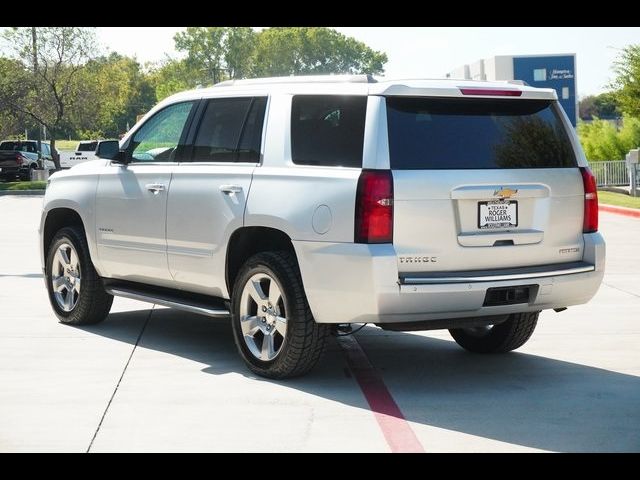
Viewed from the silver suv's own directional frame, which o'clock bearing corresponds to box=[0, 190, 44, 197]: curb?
The curb is roughly at 1 o'clock from the silver suv.

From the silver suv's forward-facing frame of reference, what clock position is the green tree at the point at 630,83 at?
The green tree is roughly at 2 o'clock from the silver suv.

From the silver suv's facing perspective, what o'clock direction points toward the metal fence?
The metal fence is roughly at 2 o'clock from the silver suv.

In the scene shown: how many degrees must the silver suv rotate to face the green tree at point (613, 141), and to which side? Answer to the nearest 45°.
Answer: approximately 45° to its right

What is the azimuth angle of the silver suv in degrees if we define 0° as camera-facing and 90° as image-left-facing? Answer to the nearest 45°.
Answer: approximately 135°
